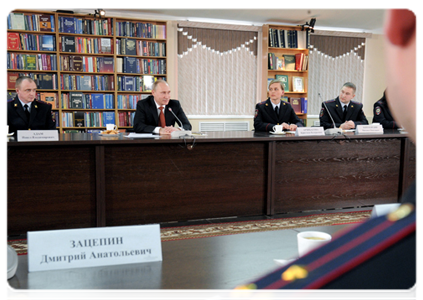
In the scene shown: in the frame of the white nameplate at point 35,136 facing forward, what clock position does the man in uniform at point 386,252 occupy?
The man in uniform is roughly at 12 o'clock from the white nameplate.

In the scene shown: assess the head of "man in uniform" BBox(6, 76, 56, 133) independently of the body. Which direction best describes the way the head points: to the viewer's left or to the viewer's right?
to the viewer's right

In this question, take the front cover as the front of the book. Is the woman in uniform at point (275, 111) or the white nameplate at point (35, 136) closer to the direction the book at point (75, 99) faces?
the white nameplate

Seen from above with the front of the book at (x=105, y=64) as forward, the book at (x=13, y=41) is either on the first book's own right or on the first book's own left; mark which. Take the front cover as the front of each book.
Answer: on the first book's own right

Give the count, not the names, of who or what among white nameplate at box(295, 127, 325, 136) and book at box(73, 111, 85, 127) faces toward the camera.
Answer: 2
